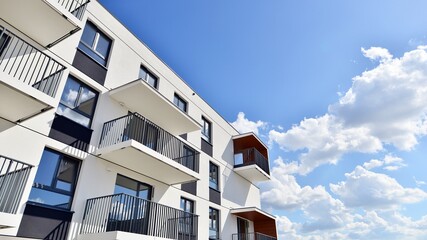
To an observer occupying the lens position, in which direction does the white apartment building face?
facing the viewer and to the right of the viewer
